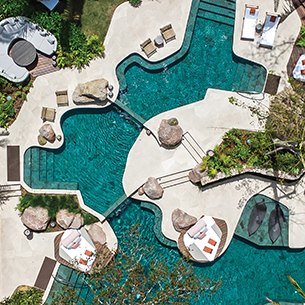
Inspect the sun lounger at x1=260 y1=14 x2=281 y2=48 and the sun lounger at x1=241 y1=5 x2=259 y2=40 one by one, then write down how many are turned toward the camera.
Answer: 2

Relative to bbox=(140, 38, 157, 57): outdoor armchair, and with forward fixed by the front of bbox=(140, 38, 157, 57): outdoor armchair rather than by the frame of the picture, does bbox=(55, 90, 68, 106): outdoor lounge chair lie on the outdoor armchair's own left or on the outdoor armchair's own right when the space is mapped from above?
on the outdoor armchair's own right

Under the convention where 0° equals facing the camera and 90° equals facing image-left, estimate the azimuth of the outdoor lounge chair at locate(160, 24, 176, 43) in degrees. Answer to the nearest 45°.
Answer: approximately 315°

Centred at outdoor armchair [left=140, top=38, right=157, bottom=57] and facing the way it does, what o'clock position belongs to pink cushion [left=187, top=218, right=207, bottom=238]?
pink cushion [left=187, top=218, right=207, bottom=238] is roughly at 12 o'clock from outdoor armchair [left=140, top=38, right=157, bottom=57].

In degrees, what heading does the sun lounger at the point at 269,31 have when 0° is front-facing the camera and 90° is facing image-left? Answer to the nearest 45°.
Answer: approximately 0°

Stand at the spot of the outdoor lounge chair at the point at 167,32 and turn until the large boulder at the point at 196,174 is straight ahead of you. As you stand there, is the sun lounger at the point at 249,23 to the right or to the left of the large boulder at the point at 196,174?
left
